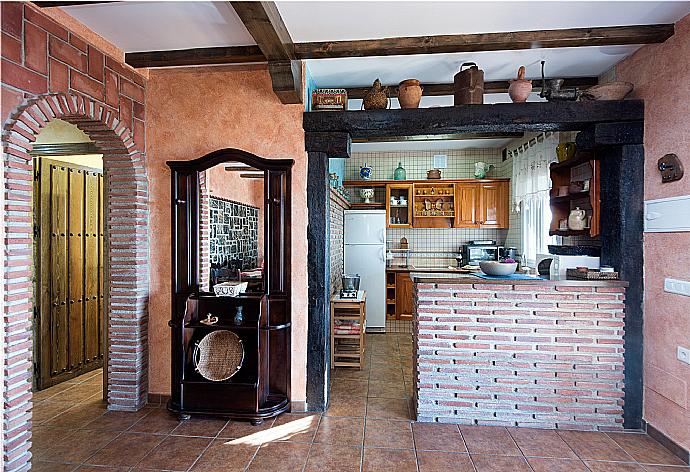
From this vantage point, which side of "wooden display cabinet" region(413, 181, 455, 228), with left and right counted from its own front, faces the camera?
front

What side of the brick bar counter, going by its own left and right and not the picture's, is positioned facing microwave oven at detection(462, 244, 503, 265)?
back

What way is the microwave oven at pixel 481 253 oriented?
toward the camera

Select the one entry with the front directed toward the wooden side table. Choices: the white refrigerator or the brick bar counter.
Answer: the white refrigerator

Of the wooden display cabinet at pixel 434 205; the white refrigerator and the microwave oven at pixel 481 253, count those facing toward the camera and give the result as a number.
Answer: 3

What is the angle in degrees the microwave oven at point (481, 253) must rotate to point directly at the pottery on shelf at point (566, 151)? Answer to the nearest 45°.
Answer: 0° — it already faces it

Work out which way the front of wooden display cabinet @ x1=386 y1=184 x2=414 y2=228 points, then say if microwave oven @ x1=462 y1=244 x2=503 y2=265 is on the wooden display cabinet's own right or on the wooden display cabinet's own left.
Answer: on the wooden display cabinet's own left

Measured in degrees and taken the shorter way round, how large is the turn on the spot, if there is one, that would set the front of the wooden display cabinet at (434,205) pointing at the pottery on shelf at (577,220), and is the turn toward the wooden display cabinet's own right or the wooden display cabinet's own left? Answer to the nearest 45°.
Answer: approximately 45° to the wooden display cabinet's own left

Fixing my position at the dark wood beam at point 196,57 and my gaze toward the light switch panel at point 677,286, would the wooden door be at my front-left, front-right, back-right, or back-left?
back-left
